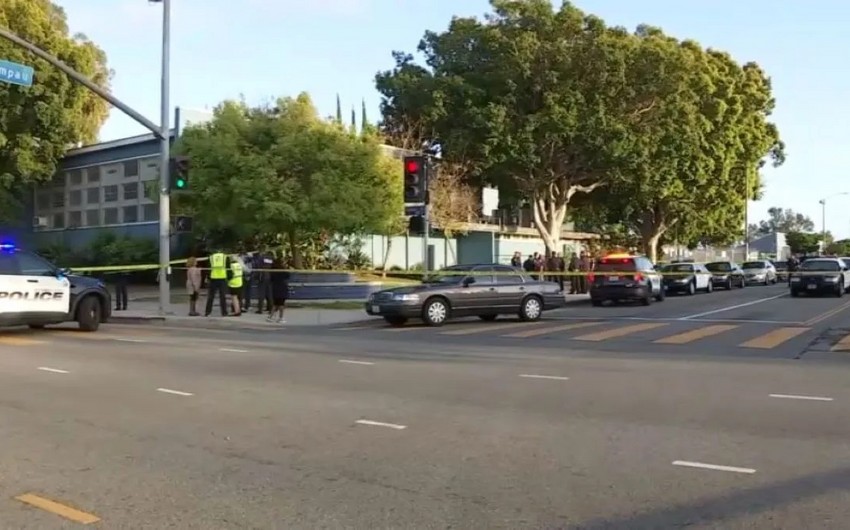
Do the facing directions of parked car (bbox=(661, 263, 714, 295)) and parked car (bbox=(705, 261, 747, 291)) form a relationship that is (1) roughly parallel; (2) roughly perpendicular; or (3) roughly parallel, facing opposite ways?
roughly parallel

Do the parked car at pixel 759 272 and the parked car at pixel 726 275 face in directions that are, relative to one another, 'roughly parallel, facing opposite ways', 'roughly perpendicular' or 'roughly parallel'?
roughly parallel

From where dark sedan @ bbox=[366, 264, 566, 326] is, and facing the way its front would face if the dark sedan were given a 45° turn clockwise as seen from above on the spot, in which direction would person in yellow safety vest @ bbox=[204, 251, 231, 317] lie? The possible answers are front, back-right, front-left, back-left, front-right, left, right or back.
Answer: front

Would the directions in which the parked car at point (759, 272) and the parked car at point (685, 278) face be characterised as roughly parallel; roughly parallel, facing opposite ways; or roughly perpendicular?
roughly parallel

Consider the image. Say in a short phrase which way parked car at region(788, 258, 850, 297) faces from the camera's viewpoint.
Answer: facing the viewer and to the left of the viewer

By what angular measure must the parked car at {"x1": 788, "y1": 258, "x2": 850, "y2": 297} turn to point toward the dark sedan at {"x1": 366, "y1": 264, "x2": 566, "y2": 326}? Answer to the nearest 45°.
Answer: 0° — it already faces it
